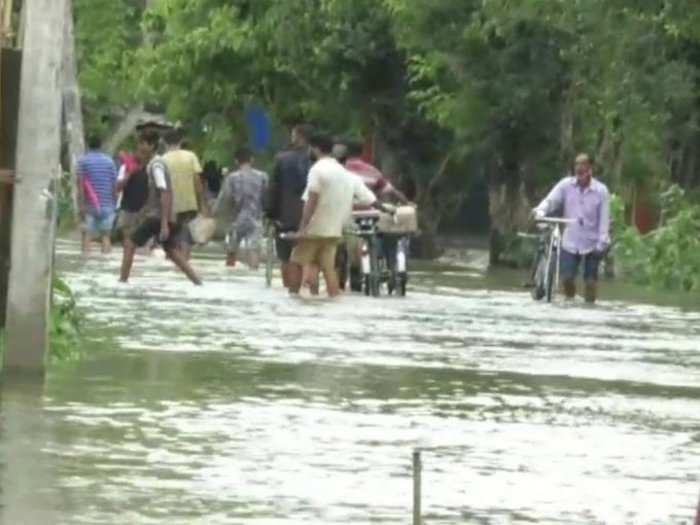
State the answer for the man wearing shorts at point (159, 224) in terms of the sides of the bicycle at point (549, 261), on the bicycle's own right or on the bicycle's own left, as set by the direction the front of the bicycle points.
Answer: on the bicycle's own right

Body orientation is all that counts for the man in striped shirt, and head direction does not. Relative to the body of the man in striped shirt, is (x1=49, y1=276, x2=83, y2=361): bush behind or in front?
behind

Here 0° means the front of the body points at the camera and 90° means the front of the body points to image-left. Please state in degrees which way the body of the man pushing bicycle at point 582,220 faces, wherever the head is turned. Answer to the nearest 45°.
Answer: approximately 0°

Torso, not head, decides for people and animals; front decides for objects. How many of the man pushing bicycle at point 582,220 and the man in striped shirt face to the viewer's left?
0

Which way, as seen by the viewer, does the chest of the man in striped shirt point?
away from the camera

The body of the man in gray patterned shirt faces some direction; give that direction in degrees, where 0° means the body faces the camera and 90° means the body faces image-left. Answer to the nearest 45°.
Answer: approximately 180°

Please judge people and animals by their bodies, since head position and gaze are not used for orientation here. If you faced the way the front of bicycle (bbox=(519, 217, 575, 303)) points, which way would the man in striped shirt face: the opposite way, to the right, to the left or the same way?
the opposite way

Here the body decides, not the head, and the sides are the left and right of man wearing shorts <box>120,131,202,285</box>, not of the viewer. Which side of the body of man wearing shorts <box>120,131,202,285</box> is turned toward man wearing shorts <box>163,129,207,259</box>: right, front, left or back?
right
